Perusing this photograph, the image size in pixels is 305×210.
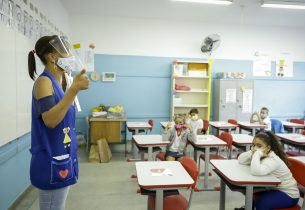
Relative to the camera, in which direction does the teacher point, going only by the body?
to the viewer's right

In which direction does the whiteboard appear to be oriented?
to the viewer's right

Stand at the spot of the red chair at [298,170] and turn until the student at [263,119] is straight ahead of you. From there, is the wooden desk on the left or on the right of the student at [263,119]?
left

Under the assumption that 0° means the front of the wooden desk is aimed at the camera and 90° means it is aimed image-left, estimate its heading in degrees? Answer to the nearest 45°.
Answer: approximately 0°

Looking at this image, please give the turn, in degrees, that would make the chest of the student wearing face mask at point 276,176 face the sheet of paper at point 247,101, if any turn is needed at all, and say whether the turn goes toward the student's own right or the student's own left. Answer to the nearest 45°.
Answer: approximately 90° to the student's own right

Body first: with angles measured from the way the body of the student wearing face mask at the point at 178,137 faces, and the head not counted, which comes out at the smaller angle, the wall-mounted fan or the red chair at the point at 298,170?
the red chair

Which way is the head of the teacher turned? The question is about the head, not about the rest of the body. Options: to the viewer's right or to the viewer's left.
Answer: to the viewer's right

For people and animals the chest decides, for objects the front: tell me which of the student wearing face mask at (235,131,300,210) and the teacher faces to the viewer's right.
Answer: the teacher

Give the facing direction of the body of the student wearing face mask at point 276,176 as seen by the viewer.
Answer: to the viewer's left
